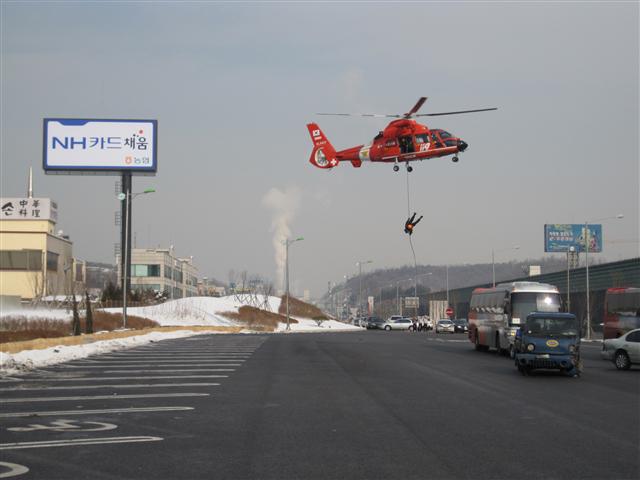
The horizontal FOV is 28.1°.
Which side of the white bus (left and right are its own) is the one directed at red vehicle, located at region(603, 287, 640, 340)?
left

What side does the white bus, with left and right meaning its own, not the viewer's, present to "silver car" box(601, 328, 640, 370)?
front

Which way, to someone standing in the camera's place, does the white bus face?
facing the viewer and to the right of the viewer

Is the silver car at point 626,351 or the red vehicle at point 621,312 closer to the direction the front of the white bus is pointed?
the silver car
